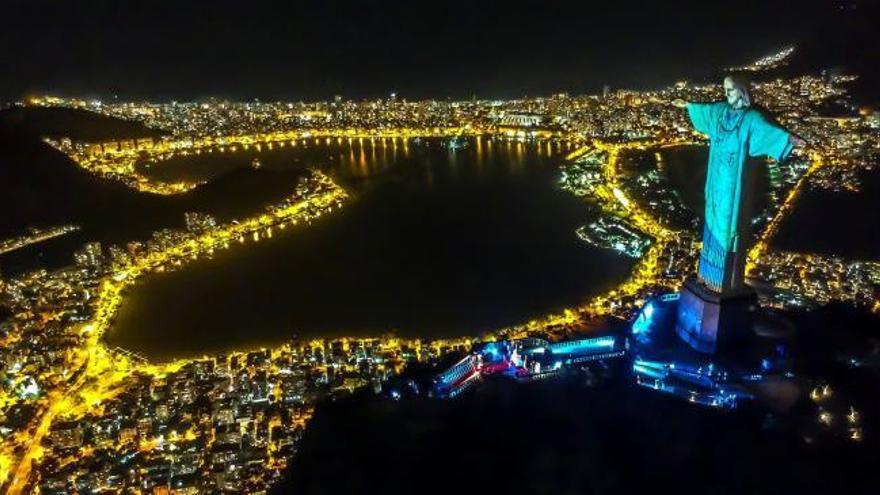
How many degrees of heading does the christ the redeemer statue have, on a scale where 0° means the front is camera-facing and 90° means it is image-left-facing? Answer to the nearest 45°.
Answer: approximately 45°
